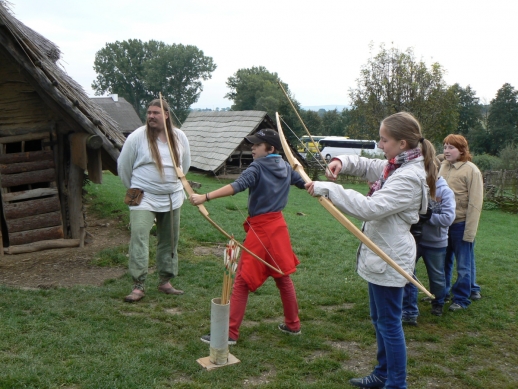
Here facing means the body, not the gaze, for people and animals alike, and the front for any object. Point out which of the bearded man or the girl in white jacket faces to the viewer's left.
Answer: the girl in white jacket

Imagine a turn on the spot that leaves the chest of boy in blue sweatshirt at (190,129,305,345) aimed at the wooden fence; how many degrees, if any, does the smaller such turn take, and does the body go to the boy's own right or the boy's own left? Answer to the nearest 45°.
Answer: approximately 90° to the boy's own right

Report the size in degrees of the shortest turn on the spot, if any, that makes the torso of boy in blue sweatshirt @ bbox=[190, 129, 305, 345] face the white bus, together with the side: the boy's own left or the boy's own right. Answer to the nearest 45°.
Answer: approximately 45° to the boy's own right

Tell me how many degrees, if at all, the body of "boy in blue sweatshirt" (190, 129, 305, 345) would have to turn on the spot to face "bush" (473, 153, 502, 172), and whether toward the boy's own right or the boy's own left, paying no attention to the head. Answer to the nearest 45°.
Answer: approximately 90° to the boy's own right

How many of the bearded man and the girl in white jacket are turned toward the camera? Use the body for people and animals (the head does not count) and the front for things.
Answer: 1

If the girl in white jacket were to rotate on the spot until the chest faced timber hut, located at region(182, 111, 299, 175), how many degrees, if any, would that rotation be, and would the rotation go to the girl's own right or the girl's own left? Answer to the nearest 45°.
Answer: approximately 90° to the girl's own right

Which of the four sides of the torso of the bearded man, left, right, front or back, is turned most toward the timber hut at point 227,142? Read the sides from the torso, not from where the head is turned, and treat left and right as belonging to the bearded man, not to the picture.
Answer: back

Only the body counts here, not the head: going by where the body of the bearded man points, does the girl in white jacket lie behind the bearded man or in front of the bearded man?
in front

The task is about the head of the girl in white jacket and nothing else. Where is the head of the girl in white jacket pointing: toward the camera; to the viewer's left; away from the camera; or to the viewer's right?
to the viewer's left

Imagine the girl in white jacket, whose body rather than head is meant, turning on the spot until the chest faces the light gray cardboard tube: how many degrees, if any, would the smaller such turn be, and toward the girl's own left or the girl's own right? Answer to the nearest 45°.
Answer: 0° — they already face it

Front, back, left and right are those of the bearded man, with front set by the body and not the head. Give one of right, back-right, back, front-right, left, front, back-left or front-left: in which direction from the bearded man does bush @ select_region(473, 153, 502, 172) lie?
back-left

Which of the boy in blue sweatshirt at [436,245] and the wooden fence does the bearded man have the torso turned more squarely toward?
the boy in blue sweatshirt

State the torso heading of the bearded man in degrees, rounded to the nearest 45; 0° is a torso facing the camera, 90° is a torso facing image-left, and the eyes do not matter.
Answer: approximately 0°

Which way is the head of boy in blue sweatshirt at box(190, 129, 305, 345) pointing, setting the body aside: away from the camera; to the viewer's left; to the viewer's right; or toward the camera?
to the viewer's left

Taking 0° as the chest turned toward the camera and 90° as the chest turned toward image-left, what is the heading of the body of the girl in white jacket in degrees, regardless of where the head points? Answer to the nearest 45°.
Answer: approximately 90°

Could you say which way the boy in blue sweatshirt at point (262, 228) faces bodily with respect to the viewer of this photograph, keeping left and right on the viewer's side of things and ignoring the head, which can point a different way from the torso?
facing away from the viewer and to the left of the viewer
